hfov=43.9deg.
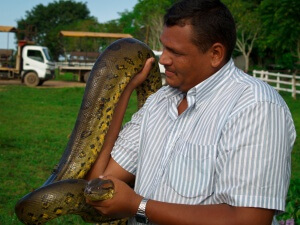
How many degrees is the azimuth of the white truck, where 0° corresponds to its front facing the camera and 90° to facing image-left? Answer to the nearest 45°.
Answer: approximately 270°

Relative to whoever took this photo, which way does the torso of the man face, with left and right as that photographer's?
facing the viewer and to the left of the viewer

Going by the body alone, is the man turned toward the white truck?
no

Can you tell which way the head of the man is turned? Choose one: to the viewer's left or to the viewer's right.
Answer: to the viewer's left

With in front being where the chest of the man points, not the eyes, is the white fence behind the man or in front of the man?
behind

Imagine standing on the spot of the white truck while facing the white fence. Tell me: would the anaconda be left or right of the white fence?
right
